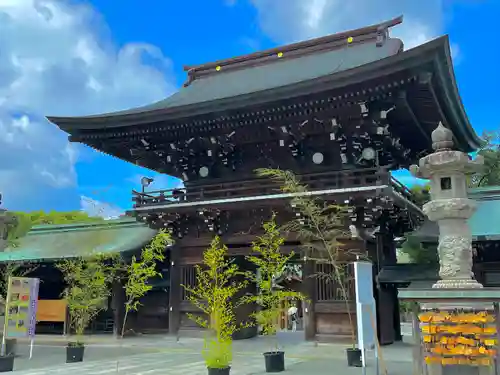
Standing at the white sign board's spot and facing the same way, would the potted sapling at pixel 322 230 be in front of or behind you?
behind

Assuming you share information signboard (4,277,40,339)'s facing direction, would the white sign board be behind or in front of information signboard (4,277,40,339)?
in front

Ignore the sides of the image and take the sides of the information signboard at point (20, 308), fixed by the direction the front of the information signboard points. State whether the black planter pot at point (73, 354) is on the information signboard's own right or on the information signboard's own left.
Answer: on the information signboard's own left

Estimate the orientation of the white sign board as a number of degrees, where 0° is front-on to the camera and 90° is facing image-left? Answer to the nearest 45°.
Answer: approximately 315°

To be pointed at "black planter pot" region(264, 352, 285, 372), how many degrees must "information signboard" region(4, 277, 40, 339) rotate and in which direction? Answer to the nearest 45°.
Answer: approximately 45° to its left

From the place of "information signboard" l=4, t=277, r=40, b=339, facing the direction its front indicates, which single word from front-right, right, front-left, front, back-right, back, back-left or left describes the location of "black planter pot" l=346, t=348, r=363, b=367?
front-left

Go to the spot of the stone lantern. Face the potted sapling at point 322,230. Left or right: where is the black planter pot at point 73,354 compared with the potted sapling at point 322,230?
left

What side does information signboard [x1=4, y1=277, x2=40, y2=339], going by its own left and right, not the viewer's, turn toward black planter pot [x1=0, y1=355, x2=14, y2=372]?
front

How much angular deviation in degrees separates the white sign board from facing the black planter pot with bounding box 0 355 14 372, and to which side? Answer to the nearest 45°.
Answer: approximately 135° to its right
